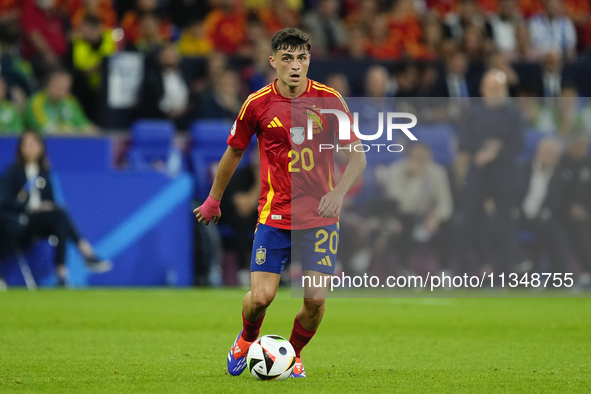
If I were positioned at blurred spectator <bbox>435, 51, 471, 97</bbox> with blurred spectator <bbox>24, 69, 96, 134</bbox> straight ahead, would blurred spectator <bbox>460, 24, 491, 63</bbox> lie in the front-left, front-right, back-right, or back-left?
back-right

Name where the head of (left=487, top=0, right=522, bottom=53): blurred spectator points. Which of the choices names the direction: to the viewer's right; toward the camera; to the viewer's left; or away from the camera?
toward the camera

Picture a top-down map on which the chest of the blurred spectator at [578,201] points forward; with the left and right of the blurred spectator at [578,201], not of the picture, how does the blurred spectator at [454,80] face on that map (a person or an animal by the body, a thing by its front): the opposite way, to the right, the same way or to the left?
the same way

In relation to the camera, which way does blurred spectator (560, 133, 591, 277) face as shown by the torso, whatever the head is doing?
toward the camera

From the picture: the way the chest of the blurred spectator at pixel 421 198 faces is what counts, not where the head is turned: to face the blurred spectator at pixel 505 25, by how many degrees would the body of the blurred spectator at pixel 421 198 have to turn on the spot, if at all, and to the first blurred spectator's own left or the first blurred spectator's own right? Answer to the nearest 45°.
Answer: approximately 180°

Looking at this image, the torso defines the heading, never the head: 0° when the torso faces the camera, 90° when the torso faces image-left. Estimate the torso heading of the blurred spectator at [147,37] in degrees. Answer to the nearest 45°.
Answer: approximately 0°

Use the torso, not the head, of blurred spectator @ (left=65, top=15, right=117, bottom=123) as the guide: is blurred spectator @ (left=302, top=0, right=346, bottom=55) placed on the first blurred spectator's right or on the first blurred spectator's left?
on the first blurred spectator's left

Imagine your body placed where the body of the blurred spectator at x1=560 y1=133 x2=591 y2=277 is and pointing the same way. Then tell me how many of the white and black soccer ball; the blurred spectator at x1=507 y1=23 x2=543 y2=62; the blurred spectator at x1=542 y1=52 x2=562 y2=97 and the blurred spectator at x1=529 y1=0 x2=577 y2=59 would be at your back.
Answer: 3

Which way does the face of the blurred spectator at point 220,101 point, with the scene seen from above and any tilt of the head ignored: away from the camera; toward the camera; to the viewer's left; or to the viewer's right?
toward the camera

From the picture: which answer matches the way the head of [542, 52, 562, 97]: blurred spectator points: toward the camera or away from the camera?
toward the camera

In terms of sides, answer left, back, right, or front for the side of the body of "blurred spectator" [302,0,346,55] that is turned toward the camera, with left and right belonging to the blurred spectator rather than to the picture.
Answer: front

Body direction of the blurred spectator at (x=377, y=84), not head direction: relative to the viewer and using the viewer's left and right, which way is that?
facing the viewer

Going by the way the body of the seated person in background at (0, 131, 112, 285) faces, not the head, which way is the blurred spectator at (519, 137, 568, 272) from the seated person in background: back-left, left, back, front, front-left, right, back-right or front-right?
front-left

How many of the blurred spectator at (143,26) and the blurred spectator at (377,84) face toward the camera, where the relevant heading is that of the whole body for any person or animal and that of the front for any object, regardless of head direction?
2

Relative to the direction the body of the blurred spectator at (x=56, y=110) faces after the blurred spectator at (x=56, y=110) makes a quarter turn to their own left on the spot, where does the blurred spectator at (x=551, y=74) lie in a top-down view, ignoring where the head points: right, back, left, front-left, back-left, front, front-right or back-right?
front

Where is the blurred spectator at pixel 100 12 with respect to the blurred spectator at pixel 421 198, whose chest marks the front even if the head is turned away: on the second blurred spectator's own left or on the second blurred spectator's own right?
on the second blurred spectator's own right

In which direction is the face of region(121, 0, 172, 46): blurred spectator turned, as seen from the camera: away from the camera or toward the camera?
toward the camera

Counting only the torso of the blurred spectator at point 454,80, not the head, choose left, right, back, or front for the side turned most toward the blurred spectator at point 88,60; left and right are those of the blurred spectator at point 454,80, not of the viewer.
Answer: right

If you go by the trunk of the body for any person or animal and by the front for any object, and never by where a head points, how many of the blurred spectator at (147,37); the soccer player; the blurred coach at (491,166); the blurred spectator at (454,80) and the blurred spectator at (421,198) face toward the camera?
5

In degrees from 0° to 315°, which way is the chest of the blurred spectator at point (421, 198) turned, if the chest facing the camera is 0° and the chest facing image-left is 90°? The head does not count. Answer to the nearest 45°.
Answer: approximately 0°
